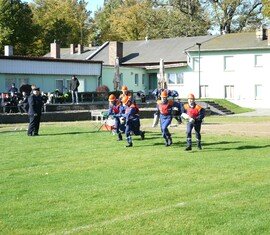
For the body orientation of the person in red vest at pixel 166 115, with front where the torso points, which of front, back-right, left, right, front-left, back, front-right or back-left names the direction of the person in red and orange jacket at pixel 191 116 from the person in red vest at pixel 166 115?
front-left

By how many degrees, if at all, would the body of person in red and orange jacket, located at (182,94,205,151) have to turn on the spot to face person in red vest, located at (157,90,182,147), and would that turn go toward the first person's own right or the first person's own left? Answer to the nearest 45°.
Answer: approximately 135° to the first person's own right

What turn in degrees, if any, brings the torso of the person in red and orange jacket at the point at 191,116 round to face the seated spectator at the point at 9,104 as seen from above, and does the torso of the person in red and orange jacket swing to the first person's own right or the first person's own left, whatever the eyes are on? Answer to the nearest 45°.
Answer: approximately 135° to the first person's own right

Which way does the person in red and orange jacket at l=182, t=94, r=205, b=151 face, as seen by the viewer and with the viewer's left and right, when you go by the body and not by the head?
facing the viewer

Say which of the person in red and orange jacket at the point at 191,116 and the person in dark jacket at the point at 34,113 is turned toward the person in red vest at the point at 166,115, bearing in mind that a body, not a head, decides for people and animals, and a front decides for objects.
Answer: the person in dark jacket at the point at 34,113

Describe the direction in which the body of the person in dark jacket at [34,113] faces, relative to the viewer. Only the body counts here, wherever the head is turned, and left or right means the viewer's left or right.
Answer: facing the viewer and to the right of the viewer

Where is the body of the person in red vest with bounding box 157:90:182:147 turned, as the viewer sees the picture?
toward the camera

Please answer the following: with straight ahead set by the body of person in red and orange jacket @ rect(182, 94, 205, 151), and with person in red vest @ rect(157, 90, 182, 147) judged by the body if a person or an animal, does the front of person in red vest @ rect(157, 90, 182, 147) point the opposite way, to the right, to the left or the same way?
the same way

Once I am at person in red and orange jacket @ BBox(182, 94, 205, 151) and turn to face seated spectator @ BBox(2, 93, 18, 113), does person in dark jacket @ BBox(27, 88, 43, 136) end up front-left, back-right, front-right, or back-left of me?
front-left

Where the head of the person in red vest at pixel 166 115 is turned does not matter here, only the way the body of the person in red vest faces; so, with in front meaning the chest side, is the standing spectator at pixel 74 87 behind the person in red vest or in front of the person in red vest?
behind

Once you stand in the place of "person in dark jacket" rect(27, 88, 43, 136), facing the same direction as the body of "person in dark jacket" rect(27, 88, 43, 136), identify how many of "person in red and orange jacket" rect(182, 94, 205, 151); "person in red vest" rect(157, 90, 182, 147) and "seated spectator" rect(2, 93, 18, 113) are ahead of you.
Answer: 2

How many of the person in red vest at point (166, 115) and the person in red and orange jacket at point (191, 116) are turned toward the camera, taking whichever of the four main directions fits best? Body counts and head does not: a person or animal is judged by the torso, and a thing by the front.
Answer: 2

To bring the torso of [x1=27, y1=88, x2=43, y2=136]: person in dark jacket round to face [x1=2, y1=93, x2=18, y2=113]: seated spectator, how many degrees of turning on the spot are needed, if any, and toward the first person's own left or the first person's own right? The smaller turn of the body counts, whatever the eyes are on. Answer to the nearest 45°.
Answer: approximately 135° to the first person's own left
